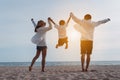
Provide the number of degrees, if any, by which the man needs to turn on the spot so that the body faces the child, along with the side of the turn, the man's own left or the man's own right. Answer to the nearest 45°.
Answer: approximately 90° to the man's own left

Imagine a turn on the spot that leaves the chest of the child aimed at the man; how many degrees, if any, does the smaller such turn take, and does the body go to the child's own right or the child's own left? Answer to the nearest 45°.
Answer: approximately 45° to the child's own right

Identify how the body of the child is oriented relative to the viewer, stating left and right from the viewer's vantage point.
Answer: facing away from the viewer and to the right of the viewer

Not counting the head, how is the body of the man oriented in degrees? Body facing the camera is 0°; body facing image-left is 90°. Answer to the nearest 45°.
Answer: approximately 180°

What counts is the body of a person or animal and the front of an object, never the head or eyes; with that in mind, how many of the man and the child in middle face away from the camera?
2

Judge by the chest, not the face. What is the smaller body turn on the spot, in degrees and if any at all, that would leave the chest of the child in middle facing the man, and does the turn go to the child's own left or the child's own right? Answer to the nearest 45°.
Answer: approximately 135° to the child's own right

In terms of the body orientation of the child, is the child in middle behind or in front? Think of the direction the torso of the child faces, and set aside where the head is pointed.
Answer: in front

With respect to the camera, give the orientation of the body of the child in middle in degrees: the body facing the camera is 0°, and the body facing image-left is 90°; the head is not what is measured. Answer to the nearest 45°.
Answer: approximately 180°
